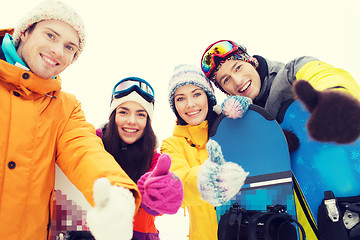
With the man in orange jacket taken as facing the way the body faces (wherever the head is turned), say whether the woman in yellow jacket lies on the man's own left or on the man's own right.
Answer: on the man's own left
